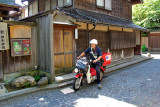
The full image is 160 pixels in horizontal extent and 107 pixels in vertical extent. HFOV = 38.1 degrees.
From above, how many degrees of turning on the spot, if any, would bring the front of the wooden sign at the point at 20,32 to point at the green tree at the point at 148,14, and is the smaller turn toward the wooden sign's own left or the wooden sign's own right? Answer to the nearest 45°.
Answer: approximately 135° to the wooden sign's own left

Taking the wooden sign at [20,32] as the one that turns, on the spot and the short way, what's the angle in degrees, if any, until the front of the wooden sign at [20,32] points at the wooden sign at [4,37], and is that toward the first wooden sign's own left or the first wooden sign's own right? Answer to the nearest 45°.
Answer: approximately 45° to the first wooden sign's own right

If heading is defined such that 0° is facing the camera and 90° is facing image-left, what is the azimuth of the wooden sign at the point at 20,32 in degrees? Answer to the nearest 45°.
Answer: approximately 0°

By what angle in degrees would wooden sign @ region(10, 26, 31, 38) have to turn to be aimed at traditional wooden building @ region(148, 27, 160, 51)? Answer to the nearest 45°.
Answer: approximately 135° to its left
